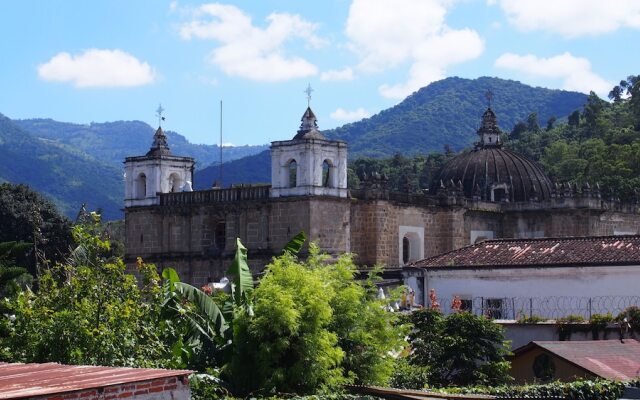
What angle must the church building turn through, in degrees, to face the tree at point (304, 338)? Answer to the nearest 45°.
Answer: approximately 45° to its left

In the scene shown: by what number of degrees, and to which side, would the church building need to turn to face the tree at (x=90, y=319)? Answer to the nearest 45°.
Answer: approximately 45° to its left

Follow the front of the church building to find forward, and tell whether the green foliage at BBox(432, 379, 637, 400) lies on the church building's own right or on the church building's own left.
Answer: on the church building's own left

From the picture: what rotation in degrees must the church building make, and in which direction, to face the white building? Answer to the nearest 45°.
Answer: approximately 90° to its left

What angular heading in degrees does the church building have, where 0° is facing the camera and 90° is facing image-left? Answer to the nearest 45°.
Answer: approximately 45°
